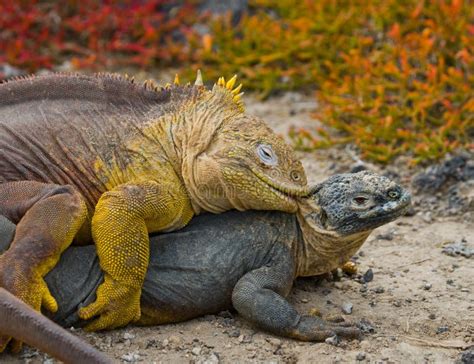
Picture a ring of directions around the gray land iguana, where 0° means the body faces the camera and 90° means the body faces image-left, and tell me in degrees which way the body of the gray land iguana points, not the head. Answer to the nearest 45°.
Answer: approximately 270°

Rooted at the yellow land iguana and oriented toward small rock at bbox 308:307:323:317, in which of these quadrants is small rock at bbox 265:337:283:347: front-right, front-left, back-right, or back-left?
front-right

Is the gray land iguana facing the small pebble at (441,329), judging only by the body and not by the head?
yes

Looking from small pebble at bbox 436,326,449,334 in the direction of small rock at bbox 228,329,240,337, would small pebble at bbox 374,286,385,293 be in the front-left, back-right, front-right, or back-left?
front-right

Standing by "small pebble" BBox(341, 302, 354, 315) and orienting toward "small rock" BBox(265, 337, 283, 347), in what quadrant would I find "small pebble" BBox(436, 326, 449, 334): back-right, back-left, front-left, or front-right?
back-left

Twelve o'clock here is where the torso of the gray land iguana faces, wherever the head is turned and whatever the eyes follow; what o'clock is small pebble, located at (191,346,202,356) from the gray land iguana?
The small pebble is roughly at 4 o'clock from the gray land iguana.

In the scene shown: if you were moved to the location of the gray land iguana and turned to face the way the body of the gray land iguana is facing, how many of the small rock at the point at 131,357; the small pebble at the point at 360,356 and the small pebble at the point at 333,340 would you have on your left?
0

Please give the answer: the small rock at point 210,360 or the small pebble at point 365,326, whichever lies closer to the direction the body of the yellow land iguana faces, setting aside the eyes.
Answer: the small pebble

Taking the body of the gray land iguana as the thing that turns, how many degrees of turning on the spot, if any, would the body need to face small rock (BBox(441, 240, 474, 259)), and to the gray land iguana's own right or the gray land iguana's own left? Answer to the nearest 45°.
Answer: approximately 45° to the gray land iguana's own left

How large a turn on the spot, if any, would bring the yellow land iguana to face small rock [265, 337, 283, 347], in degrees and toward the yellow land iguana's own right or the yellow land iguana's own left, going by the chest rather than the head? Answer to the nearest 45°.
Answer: approximately 45° to the yellow land iguana's own right

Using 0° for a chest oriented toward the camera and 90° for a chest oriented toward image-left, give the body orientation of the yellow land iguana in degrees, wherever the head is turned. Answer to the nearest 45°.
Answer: approximately 270°

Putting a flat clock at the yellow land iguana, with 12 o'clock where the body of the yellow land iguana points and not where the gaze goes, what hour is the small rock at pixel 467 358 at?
The small rock is roughly at 1 o'clock from the yellow land iguana.
